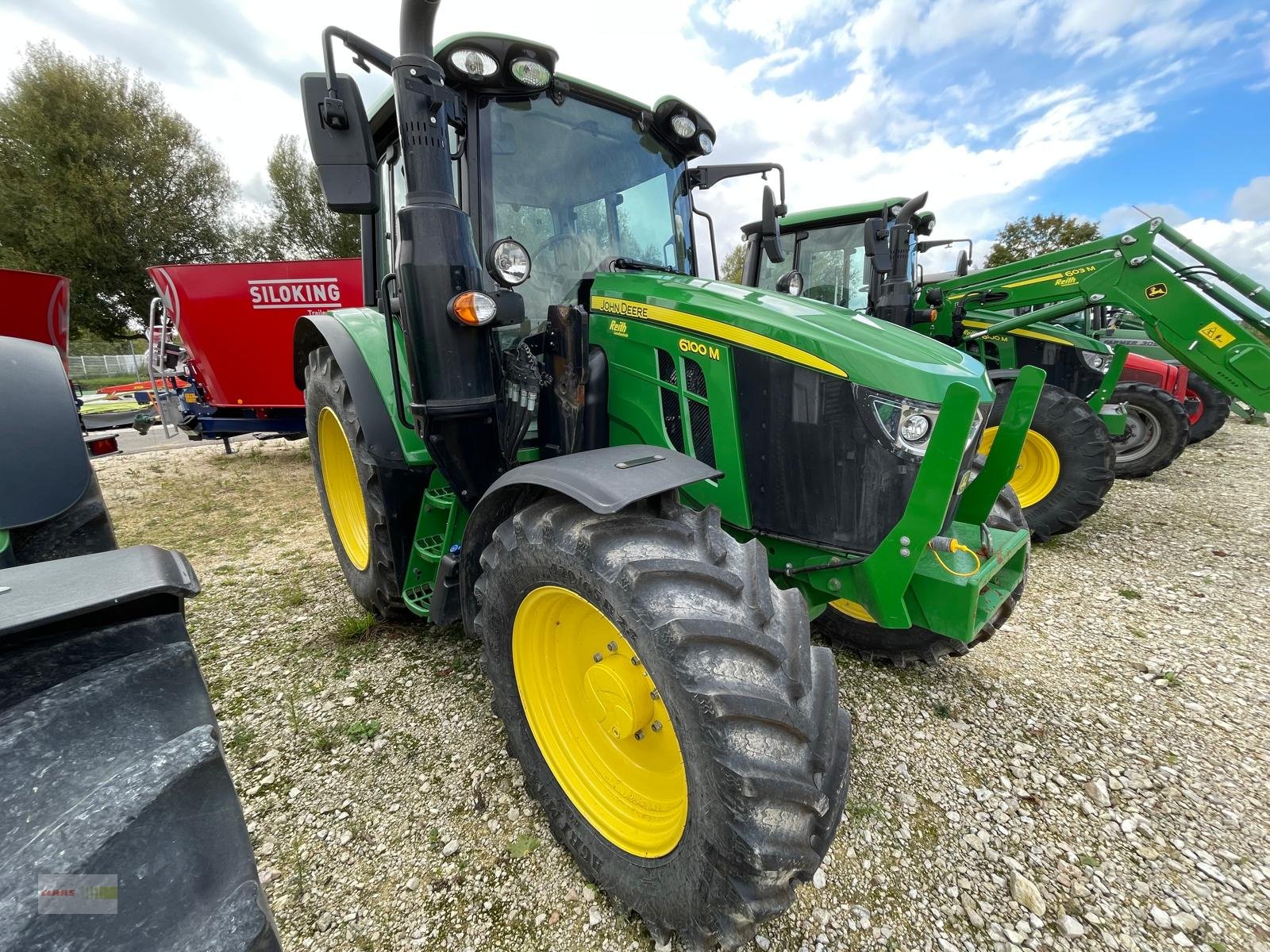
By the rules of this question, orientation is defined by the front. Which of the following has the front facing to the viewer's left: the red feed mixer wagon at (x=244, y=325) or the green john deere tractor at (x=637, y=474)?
the red feed mixer wagon

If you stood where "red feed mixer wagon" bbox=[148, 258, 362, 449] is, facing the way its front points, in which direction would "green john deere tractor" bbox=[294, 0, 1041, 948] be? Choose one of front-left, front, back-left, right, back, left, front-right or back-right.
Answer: left

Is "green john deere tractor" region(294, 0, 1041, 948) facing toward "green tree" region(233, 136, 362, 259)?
no

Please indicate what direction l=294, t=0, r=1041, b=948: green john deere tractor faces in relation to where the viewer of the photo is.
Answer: facing the viewer and to the right of the viewer

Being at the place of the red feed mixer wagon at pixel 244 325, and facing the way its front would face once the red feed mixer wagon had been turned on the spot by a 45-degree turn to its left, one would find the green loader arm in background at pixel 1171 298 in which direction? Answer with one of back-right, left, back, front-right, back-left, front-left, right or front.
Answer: left

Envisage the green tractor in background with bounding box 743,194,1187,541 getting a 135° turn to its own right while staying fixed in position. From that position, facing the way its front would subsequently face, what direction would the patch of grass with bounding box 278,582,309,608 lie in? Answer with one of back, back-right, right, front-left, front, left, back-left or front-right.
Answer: front-left

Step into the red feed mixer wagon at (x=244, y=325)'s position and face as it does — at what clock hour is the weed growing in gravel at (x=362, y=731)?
The weed growing in gravel is roughly at 9 o'clock from the red feed mixer wagon.

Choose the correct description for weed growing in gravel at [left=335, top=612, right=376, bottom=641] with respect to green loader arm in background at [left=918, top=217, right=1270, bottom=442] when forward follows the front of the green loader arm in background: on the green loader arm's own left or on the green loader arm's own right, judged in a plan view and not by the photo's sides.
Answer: on the green loader arm's own right

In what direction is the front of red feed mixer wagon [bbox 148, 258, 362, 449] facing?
to the viewer's left

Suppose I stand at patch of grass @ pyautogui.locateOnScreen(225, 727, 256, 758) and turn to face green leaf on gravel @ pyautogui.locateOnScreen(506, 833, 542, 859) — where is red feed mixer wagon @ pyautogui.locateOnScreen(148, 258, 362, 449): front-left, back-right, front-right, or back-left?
back-left

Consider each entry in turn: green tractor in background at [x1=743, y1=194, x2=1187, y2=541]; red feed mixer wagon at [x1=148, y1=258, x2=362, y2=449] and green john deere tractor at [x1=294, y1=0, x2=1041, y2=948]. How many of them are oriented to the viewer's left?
1

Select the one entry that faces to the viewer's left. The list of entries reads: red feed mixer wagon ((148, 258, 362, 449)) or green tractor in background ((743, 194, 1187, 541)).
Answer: the red feed mixer wagon

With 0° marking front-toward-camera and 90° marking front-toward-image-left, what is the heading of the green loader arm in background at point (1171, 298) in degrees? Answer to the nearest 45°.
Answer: approximately 270°
